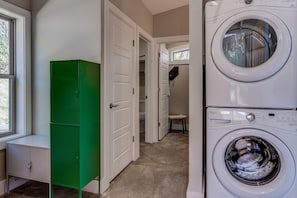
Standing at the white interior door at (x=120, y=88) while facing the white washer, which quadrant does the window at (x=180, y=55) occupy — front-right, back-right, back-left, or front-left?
back-left

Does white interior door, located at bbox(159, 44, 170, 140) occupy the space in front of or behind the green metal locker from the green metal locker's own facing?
behind

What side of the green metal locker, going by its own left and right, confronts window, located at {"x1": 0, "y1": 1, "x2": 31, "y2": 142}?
right

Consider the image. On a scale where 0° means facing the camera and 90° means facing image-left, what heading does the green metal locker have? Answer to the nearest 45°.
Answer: approximately 45°

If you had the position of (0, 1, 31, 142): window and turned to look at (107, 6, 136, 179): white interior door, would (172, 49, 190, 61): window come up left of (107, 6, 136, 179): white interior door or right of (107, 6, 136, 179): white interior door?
left

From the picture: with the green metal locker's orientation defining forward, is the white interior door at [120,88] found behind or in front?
behind
